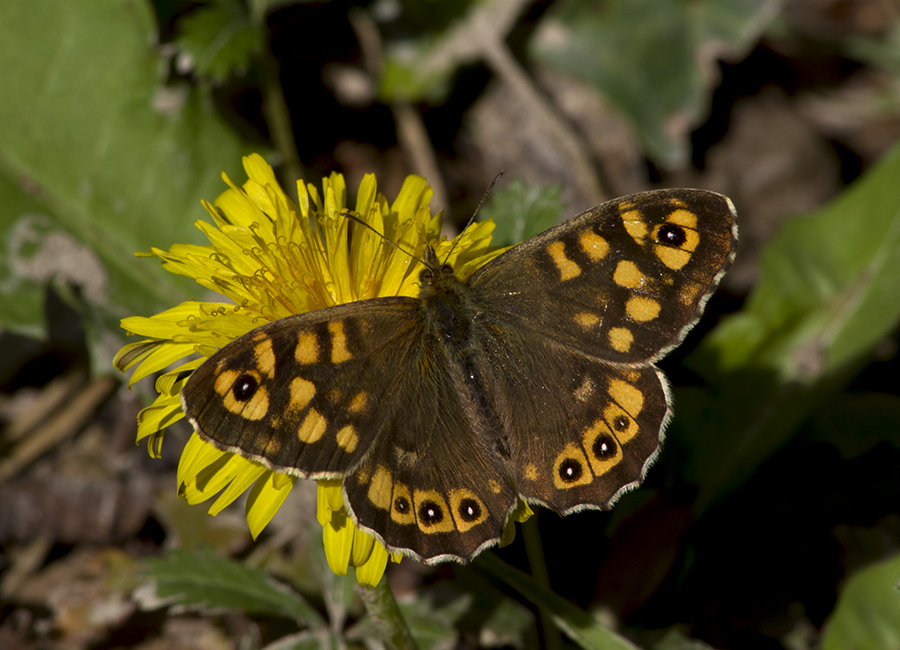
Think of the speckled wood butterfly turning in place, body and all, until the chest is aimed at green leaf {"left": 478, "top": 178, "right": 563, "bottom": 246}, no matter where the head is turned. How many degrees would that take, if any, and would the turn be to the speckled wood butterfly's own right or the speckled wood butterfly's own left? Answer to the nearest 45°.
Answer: approximately 45° to the speckled wood butterfly's own right

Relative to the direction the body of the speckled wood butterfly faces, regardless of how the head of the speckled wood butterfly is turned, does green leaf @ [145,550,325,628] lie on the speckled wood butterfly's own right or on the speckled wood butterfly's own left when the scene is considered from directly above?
on the speckled wood butterfly's own left

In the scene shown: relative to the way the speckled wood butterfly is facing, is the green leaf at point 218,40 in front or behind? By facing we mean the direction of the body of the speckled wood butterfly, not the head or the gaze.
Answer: in front

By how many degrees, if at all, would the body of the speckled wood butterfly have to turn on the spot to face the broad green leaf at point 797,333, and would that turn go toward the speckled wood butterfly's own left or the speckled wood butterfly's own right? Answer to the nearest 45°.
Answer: approximately 45° to the speckled wood butterfly's own right

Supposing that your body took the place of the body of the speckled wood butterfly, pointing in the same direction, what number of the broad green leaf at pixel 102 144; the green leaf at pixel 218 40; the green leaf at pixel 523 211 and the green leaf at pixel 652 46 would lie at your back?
0

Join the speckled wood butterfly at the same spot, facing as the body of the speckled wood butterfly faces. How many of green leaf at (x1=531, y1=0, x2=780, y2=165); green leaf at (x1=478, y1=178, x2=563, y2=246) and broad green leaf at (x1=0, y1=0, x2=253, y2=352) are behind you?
0

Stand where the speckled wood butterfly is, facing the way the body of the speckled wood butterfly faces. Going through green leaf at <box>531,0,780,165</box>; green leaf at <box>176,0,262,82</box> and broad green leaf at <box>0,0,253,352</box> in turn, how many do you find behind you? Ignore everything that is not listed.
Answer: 0

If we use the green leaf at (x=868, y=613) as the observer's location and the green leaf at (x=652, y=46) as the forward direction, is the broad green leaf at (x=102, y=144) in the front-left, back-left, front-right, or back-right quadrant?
front-left

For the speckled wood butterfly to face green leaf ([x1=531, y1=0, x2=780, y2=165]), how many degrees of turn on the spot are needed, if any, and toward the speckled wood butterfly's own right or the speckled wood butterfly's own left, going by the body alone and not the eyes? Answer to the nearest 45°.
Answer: approximately 45° to the speckled wood butterfly's own right

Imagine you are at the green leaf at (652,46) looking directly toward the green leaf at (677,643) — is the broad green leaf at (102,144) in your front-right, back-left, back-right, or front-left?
front-right

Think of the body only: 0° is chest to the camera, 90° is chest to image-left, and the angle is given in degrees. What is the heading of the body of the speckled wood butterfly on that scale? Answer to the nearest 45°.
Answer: approximately 180°

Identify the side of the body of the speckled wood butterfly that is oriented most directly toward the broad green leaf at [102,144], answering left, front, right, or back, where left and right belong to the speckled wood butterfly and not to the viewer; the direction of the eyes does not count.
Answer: front

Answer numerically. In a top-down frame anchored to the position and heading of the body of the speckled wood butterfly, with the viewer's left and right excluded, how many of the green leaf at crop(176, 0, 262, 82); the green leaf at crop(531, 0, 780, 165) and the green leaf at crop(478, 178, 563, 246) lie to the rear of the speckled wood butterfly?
0
